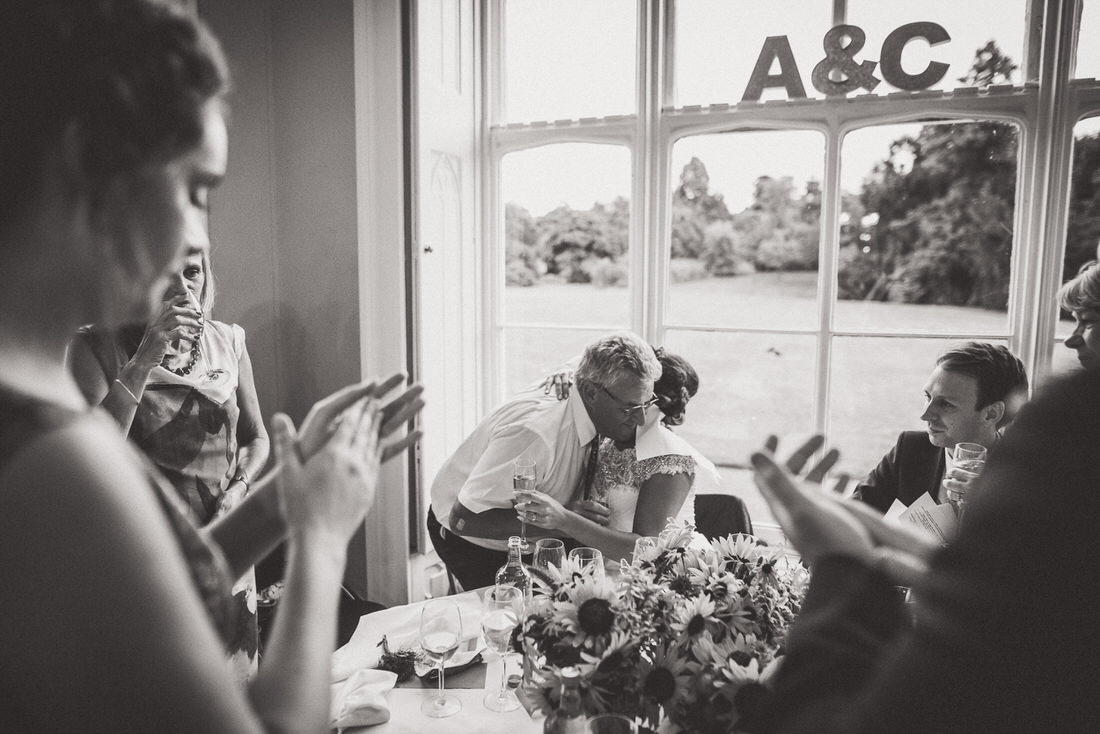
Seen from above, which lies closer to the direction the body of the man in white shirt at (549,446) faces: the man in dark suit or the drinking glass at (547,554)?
the man in dark suit

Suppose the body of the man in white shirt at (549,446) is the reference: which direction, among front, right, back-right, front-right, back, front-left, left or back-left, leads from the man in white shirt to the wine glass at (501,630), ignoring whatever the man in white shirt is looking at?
right

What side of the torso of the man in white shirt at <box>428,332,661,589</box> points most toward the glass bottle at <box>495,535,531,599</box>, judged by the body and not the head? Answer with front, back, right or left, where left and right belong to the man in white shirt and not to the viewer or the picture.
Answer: right

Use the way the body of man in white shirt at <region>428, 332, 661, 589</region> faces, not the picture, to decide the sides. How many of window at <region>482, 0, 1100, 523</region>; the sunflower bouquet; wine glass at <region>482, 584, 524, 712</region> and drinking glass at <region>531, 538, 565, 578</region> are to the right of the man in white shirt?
3

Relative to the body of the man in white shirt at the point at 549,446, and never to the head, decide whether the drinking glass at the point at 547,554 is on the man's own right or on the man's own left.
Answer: on the man's own right

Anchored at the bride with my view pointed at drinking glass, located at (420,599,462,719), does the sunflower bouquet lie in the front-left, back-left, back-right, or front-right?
front-left

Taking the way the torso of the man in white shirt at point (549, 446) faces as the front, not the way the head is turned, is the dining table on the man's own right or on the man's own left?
on the man's own right

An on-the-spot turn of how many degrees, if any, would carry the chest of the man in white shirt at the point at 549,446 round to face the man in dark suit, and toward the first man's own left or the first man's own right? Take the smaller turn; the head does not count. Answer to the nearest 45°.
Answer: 0° — they already face them

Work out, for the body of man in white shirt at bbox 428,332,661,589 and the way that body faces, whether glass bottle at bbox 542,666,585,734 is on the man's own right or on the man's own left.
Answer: on the man's own right

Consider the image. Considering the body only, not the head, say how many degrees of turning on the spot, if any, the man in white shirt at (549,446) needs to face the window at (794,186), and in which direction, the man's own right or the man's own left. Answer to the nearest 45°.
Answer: approximately 45° to the man's own left

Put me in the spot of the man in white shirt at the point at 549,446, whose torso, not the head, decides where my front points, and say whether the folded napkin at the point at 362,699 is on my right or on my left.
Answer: on my right

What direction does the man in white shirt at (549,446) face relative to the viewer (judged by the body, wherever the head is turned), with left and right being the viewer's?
facing to the right of the viewer

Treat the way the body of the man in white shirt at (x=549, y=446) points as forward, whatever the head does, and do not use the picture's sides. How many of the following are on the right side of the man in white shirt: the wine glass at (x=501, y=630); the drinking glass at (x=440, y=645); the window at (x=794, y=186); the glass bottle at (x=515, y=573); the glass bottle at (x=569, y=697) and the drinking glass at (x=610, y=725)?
5

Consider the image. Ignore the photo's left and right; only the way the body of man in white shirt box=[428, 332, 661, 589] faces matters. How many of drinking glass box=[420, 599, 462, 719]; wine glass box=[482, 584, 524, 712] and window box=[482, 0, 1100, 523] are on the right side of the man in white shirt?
2

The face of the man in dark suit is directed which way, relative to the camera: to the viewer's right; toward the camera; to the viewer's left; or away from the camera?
to the viewer's left

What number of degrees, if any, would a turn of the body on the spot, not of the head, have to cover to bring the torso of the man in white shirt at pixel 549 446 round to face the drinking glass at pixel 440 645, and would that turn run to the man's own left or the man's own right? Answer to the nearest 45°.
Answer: approximately 90° to the man's own right
